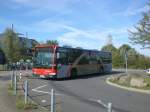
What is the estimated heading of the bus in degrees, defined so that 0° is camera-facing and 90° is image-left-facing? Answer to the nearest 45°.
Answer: approximately 45°
